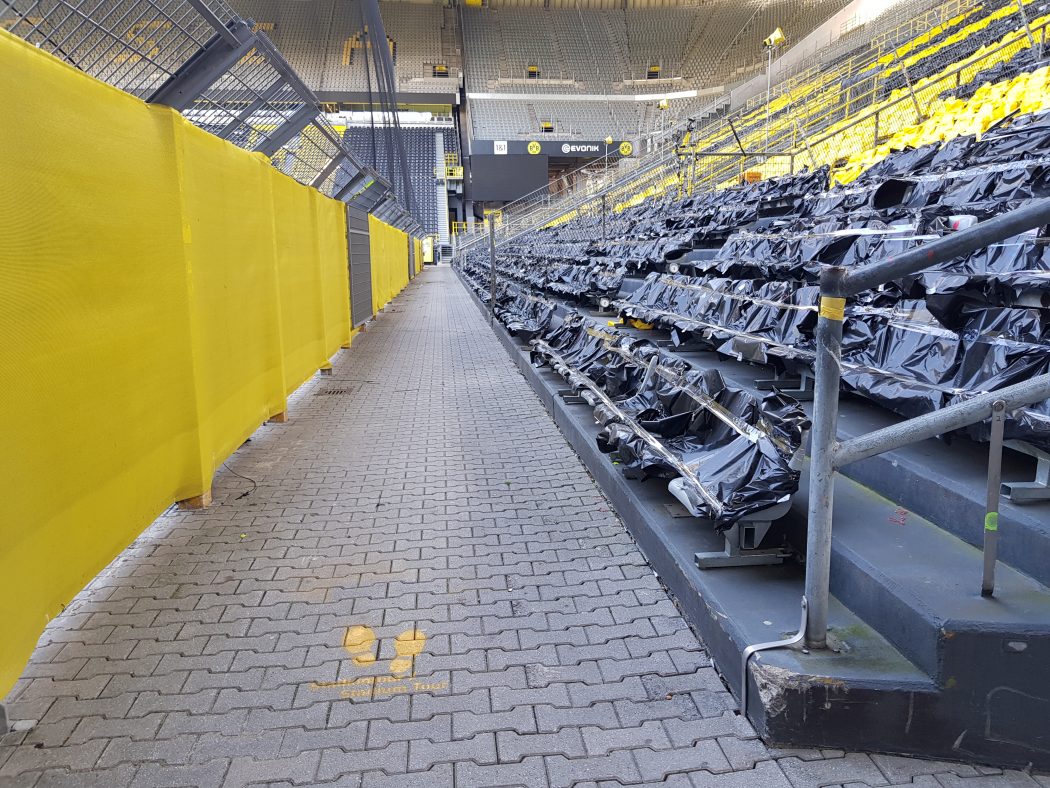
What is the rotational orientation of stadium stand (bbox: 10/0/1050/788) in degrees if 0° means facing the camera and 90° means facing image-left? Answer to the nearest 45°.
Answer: approximately 90°
